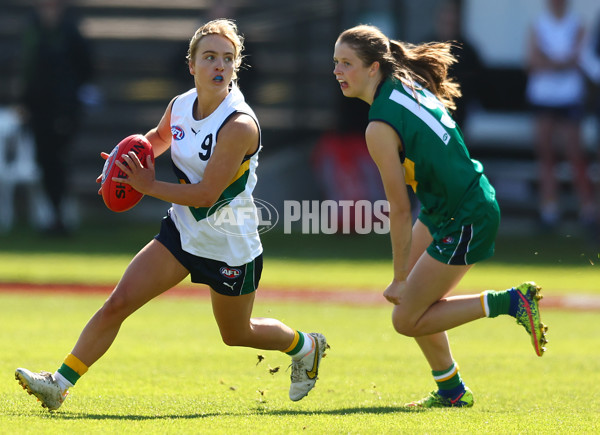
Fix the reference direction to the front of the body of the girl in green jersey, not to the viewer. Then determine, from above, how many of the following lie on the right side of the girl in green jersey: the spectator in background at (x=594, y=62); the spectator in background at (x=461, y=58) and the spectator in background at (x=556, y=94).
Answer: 3

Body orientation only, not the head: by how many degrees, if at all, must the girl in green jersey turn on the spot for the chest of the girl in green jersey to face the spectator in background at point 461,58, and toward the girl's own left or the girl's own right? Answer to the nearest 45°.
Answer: approximately 90° to the girl's own right

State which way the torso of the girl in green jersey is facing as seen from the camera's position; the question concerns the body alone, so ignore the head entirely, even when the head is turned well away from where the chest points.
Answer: to the viewer's left

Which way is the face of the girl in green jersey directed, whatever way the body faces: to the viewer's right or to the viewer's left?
to the viewer's left

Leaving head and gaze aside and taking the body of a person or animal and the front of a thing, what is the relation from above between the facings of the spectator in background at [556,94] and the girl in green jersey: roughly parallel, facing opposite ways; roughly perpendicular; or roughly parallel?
roughly perpendicular

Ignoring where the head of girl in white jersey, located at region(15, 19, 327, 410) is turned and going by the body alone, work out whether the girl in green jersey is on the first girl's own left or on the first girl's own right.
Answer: on the first girl's own left

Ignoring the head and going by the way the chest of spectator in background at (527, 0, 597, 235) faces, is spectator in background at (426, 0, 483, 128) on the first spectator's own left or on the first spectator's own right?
on the first spectator's own right

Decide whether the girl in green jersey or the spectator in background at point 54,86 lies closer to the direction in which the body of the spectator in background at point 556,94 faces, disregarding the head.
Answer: the girl in green jersey

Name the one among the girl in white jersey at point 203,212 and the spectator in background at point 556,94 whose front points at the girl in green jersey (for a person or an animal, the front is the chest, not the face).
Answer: the spectator in background

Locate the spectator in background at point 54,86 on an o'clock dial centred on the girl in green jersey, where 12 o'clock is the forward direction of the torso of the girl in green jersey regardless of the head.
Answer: The spectator in background is roughly at 2 o'clock from the girl in green jersey.
